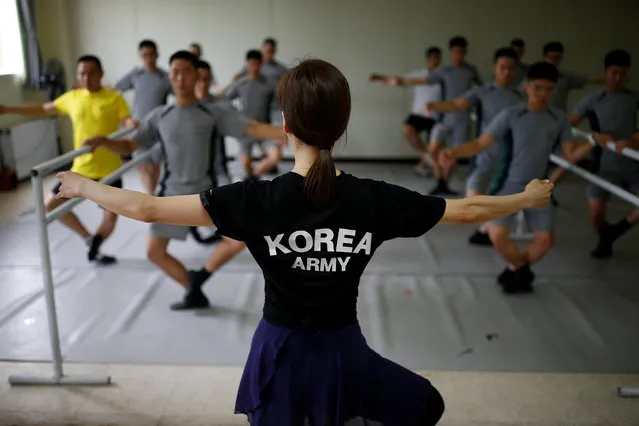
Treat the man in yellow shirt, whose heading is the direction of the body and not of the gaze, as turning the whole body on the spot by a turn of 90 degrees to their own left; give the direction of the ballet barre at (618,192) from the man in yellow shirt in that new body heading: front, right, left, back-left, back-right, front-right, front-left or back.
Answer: front-right

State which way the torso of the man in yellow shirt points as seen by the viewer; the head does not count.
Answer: toward the camera

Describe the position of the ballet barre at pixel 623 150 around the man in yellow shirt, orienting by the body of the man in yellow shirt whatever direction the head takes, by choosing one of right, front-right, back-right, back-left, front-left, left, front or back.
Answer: front-left
